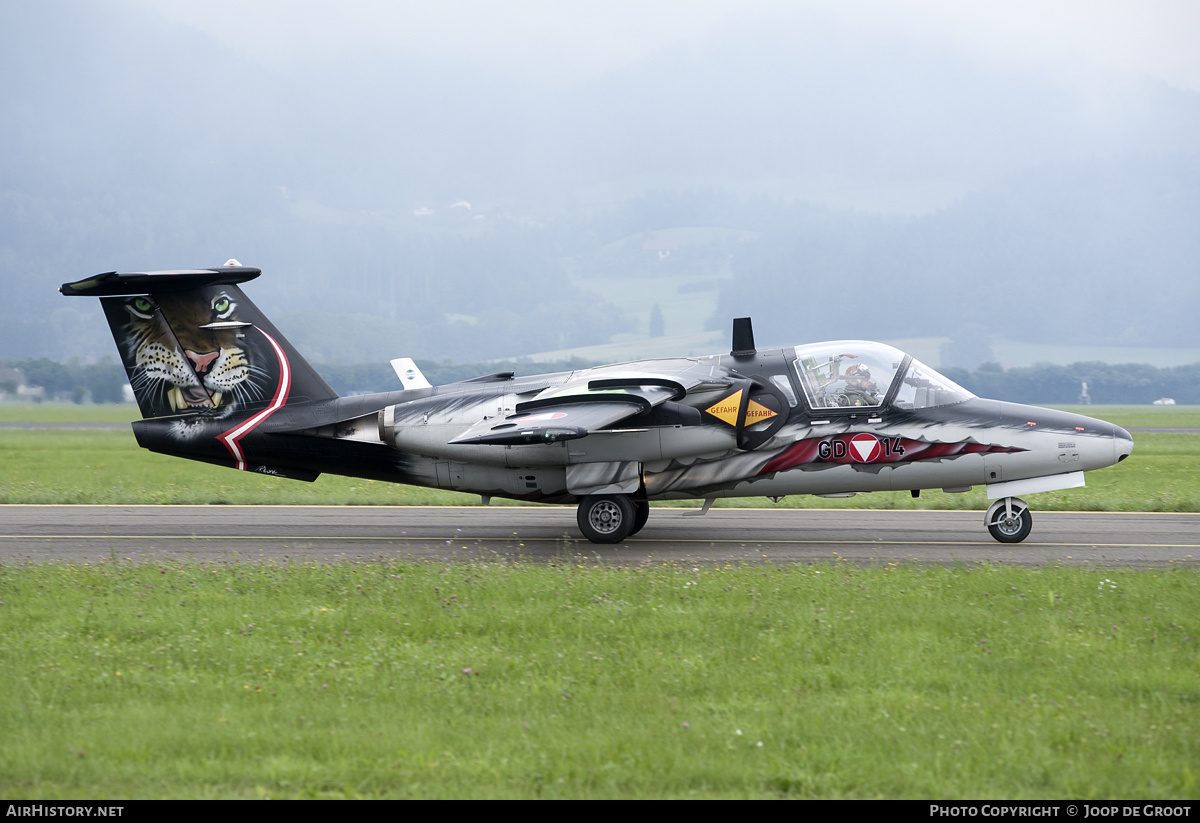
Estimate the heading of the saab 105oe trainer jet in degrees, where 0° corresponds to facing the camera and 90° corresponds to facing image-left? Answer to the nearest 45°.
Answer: approximately 270°
